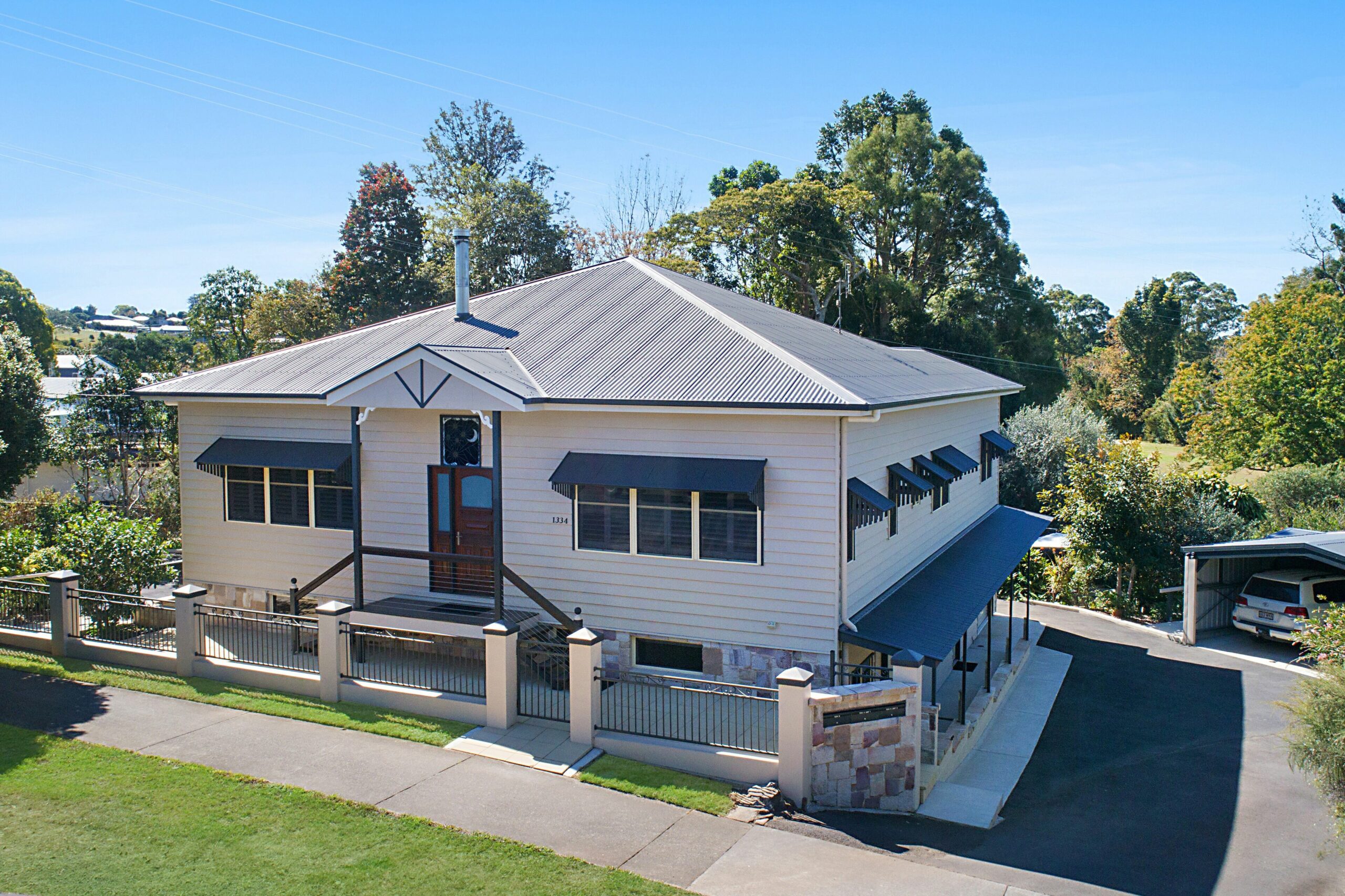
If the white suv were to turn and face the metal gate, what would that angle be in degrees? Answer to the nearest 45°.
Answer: approximately 180°

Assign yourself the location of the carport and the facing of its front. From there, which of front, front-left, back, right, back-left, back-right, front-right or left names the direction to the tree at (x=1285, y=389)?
back-right

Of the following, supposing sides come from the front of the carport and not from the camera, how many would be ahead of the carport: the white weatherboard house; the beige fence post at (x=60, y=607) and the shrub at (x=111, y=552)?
3

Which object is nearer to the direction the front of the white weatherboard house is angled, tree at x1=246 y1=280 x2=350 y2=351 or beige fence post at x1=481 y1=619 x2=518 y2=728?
the beige fence post

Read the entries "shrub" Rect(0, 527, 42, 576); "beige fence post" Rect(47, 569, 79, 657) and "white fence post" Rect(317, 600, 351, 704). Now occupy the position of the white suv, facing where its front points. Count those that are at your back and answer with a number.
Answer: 3

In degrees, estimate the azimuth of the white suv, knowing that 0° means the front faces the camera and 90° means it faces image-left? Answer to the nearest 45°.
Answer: approximately 225°

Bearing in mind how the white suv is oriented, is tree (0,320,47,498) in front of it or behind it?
behind

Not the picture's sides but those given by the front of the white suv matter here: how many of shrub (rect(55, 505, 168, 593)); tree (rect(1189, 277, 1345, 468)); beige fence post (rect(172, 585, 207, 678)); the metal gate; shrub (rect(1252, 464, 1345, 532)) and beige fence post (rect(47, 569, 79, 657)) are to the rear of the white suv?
4

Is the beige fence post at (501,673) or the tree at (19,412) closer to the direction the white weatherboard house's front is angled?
the beige fence post

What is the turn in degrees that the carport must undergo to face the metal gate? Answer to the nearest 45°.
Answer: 0° — it already faces it

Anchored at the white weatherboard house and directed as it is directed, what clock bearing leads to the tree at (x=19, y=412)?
The tree is roughly at 3 o'clock from the white weatherboard house.
